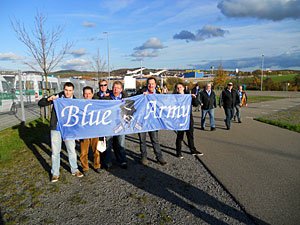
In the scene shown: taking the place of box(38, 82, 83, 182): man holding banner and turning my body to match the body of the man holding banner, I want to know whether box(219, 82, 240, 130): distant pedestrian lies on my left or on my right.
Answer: on my left

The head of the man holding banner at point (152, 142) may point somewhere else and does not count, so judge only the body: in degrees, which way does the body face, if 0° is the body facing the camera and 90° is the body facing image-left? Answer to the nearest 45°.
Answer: approximately 0°

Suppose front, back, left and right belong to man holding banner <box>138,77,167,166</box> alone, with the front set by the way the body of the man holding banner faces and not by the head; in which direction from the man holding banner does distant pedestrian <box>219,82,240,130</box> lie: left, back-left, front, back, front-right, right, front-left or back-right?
back-left

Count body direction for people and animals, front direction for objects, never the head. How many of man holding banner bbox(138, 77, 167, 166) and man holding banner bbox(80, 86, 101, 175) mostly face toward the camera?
2

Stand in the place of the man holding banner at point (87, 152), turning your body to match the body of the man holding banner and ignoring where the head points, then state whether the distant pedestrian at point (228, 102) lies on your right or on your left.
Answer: on your left

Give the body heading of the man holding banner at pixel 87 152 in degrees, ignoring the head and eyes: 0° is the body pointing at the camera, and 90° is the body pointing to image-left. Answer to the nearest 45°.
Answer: approximately 0°
